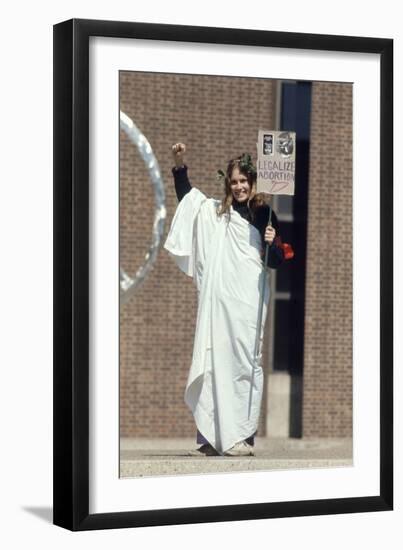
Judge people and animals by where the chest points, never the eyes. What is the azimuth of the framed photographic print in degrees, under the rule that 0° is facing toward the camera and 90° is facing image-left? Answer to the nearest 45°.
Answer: approximately 315°
